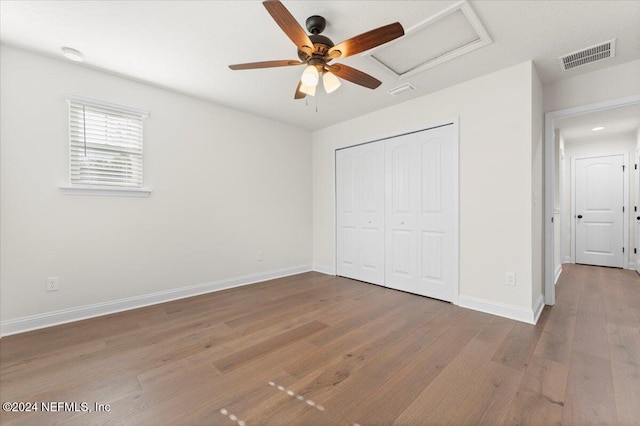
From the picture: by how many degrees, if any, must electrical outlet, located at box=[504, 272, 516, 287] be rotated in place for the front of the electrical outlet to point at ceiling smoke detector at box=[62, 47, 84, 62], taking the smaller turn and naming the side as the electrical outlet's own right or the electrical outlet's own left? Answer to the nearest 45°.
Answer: approximately 45° to the electrical outlet's own right

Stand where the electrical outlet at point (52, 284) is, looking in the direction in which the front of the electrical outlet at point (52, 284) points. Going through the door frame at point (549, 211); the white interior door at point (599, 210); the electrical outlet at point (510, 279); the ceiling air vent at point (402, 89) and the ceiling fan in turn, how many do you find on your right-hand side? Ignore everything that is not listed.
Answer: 0

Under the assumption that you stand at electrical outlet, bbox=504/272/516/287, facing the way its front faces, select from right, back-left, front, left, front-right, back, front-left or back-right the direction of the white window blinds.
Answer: front-right

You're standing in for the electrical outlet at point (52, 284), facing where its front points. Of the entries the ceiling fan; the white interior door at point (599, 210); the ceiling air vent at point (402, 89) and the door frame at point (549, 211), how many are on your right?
0

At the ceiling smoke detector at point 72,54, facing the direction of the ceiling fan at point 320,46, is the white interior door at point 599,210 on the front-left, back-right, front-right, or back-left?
front-left

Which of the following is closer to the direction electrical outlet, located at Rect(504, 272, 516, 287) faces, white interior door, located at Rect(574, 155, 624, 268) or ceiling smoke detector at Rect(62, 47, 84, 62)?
the ceiling smoke detector

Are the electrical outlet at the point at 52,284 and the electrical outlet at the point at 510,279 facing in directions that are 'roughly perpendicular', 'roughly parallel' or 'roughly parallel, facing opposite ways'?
roughly perpendicular

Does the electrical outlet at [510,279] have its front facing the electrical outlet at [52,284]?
no

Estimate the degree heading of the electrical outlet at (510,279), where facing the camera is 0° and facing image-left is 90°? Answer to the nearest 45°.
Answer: approximately 0°

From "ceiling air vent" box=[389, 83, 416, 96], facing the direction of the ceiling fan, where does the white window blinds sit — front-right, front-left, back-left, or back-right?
front-right

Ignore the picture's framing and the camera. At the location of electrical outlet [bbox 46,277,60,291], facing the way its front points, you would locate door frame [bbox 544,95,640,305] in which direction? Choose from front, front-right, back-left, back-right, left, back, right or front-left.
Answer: front-left
